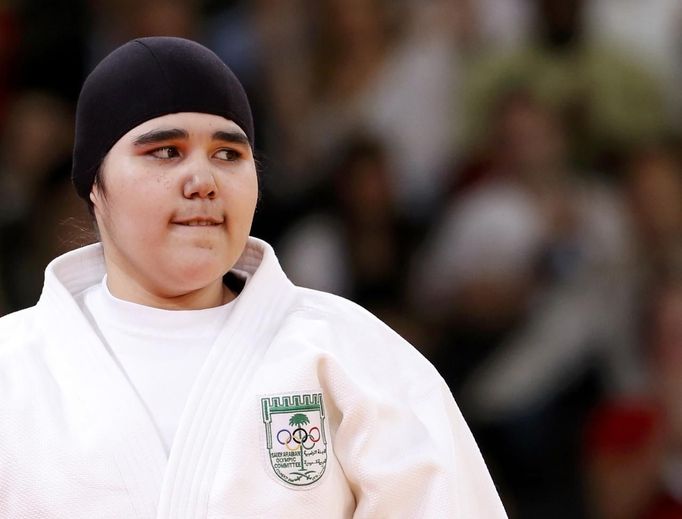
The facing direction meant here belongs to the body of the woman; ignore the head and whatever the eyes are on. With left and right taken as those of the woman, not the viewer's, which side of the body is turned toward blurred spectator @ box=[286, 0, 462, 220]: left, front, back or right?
back

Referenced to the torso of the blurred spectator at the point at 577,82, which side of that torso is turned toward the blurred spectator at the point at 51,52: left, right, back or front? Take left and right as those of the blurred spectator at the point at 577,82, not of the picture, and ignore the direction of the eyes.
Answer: right

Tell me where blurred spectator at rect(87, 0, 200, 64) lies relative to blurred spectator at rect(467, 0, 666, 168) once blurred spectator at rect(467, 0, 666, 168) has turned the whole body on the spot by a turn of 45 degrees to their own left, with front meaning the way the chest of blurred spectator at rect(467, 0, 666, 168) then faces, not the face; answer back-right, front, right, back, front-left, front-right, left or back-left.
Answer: back-right

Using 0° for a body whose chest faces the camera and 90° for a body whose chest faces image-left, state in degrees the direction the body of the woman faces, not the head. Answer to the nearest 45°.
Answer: approximately 0°

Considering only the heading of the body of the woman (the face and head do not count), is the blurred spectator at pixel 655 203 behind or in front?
behind

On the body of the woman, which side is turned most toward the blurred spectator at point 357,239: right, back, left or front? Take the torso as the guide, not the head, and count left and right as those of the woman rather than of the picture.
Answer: back

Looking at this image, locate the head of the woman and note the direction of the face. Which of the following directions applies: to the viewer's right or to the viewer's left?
to the viewer's right

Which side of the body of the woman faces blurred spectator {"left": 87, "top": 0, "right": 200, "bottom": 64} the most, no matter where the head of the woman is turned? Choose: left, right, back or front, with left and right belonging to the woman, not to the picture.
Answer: back

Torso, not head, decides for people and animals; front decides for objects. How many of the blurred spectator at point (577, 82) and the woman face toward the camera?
2

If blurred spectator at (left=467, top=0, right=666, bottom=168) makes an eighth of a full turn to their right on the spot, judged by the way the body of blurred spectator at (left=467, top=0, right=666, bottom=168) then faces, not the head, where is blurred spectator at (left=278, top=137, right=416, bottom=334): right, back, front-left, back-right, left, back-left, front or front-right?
front

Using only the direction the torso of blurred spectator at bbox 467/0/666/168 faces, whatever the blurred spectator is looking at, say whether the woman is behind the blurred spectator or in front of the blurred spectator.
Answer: in front
